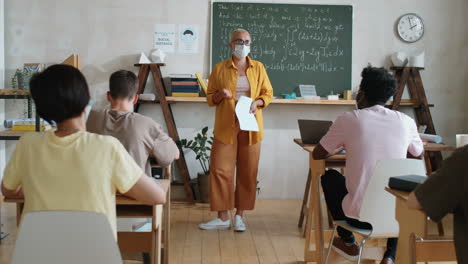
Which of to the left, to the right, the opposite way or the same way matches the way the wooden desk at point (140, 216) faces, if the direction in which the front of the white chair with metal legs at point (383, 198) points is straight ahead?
the opposite way

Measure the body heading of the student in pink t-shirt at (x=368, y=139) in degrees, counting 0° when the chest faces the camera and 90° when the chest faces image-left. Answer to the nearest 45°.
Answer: approximately 135°

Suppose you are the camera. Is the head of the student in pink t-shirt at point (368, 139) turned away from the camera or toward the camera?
away from the camera

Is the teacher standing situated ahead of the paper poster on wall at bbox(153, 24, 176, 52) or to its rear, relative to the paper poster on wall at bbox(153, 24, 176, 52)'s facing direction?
ahead

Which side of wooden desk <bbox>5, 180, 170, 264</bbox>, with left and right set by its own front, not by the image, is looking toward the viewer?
front

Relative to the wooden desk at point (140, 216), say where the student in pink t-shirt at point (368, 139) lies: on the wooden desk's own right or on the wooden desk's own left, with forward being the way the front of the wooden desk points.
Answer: on the wooden desk's own left

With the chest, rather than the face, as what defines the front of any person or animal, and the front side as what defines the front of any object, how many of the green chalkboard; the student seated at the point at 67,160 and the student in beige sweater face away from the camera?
2

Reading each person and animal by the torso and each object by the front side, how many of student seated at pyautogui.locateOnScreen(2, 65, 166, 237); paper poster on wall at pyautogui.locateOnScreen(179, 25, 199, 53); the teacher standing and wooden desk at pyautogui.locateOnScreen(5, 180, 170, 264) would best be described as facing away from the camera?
1

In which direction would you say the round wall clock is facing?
toward the camera

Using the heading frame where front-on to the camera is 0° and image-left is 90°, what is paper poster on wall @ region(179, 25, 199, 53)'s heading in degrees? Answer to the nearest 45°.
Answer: approximately 0°

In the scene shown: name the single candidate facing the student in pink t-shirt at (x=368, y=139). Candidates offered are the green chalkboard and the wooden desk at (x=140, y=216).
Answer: the green chalkboard

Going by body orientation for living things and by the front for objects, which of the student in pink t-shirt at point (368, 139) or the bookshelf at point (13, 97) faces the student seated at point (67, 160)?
the bookshelf
